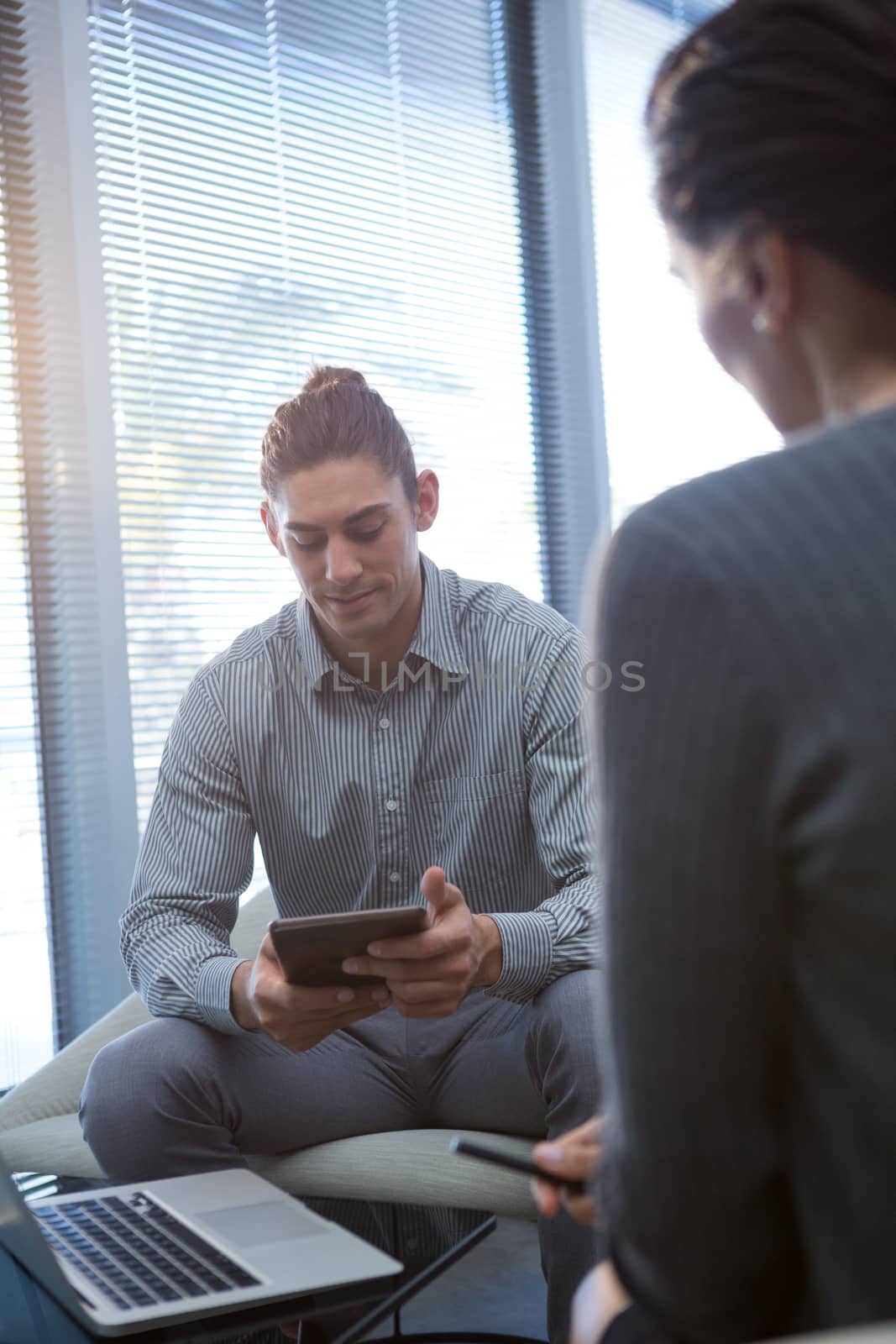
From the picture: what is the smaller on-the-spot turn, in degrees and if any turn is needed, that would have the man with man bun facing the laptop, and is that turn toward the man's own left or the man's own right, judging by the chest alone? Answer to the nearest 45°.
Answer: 0° — they already face it

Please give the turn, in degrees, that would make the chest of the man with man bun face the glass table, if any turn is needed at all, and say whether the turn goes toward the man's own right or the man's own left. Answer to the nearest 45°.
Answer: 0° — they already face it

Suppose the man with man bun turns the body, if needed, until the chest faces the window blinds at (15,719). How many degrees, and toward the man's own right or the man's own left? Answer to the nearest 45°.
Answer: approximately 135° to the man's own right

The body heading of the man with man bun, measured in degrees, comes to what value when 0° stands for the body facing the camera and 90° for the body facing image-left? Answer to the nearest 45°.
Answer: approximately 0°

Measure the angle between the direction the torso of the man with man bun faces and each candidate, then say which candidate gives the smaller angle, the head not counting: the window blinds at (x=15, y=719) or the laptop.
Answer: the laptop

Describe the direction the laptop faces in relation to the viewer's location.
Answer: facing away from the viewer and to the right of the viewer

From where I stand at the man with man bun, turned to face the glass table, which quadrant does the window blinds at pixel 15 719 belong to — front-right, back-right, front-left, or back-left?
back-right
